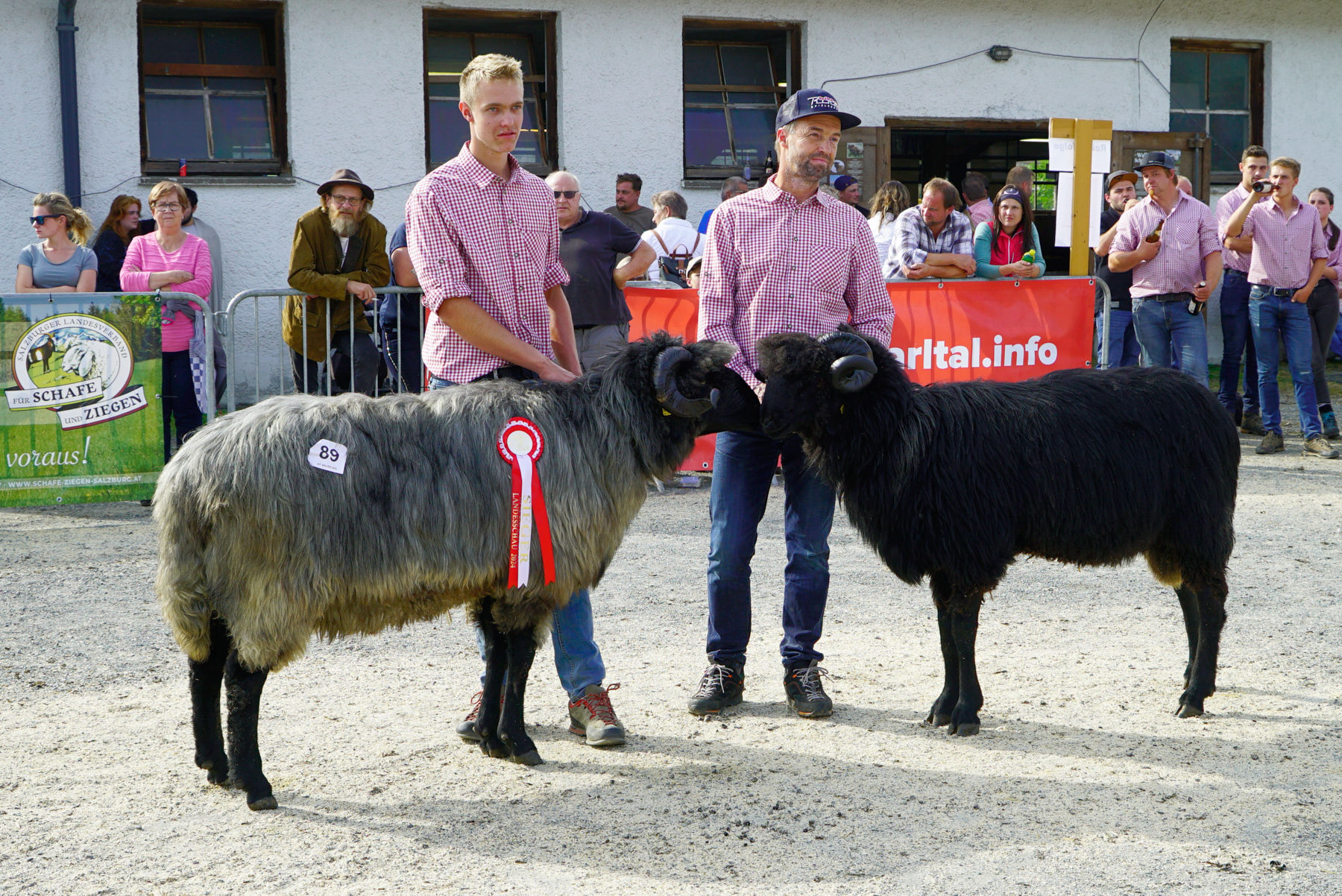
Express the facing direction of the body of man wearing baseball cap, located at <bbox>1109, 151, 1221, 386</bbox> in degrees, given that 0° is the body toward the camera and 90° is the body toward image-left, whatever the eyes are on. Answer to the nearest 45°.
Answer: approximately 0°

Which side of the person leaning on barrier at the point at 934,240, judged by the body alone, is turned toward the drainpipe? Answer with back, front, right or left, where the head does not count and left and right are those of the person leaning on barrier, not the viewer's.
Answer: right

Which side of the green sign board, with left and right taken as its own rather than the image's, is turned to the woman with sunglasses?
back

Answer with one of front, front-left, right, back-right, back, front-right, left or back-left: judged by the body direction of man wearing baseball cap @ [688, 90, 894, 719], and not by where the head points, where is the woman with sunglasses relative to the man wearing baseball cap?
back-right

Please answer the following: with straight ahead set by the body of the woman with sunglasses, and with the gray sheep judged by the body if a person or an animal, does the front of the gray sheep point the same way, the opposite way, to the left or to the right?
to the left
